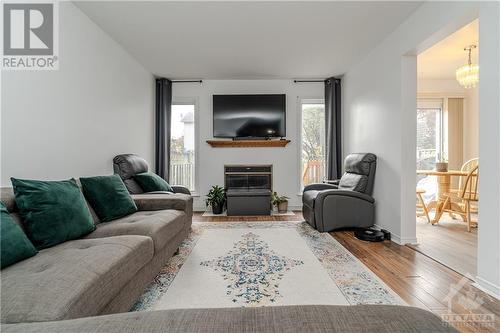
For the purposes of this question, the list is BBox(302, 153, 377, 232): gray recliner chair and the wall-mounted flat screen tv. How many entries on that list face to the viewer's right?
0

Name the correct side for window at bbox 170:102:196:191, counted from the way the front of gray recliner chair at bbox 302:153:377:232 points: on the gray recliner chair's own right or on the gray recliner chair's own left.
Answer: on the gray recliner chair's own right

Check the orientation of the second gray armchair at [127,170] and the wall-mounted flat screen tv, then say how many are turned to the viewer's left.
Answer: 0

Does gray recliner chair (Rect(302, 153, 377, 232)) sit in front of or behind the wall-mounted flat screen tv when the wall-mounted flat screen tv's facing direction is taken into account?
in front

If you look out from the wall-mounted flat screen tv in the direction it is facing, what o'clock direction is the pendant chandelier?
The pendant chandelier is roughly at 10 o'clock from the wall-mounted flat screen tv.

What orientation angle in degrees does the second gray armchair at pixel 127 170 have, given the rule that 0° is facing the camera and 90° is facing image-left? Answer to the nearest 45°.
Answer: approximately 315°

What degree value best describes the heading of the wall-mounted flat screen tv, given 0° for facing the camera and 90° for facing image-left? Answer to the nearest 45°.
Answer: approximately 0°

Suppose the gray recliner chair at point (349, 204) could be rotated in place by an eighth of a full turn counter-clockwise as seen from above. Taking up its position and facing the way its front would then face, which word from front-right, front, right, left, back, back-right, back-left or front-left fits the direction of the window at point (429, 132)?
back-left

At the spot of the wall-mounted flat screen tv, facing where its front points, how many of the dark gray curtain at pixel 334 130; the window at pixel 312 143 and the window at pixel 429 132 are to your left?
3

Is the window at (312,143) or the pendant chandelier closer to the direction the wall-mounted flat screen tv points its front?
the pendant chandelier

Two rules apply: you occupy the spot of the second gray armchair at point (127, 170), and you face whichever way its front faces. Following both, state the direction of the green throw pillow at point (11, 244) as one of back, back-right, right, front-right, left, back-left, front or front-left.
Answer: front-right

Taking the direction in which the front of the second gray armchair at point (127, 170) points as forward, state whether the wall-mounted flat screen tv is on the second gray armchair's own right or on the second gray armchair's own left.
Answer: on the second gray armchair's own left

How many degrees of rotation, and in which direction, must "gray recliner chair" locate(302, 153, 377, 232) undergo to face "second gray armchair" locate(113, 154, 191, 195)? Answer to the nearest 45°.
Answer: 0° — it already faces it
